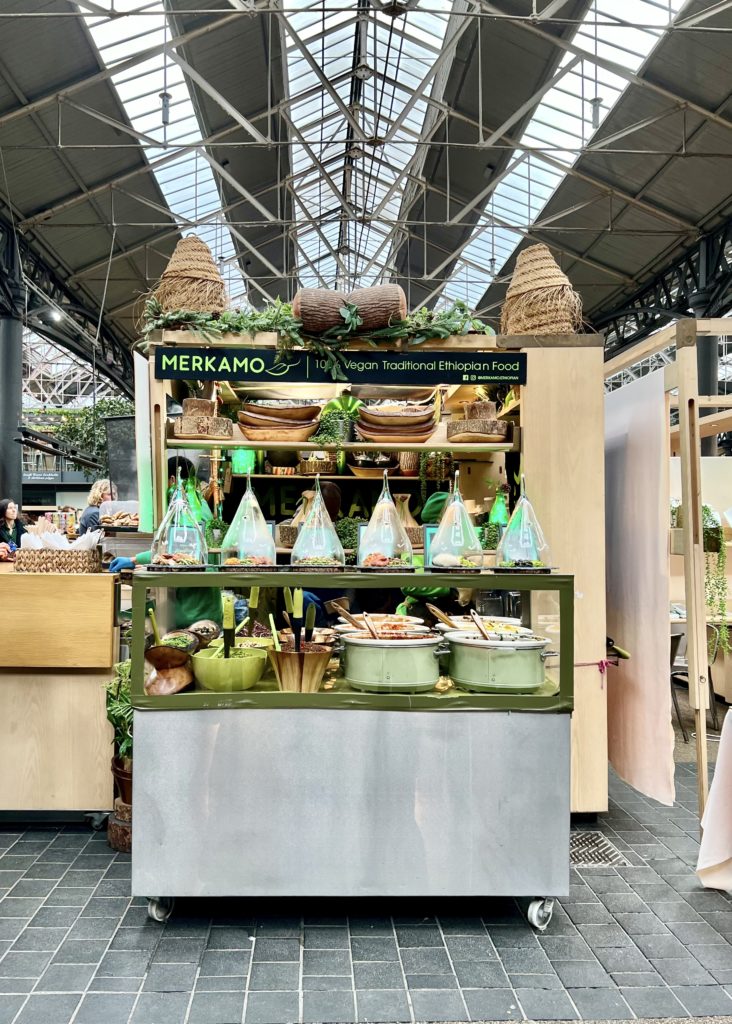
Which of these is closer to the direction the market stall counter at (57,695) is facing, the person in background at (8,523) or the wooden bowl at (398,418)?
the wooden bowl

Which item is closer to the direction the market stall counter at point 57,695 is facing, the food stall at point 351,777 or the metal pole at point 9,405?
the food stall

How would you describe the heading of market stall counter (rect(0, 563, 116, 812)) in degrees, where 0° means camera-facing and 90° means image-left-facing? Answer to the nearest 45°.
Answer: approximately 0°

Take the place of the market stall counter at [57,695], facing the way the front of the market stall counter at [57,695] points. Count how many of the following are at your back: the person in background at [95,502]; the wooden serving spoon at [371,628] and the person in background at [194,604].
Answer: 1

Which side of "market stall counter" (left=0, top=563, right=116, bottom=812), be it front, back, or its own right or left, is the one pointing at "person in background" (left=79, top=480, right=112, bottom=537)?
back

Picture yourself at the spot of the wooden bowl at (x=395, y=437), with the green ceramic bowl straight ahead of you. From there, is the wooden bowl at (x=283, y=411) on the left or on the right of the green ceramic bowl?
right
